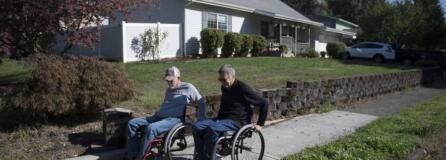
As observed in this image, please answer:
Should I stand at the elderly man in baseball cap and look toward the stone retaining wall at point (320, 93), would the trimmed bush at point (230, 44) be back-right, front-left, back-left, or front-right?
front-left

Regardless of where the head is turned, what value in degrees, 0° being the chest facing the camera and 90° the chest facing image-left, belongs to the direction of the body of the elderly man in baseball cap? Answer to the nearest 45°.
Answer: approximately 45°

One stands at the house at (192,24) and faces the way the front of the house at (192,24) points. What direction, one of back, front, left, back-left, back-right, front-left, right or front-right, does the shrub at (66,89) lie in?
front-right

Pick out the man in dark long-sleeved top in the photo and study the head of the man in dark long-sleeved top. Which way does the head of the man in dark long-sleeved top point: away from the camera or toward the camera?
toward the camera

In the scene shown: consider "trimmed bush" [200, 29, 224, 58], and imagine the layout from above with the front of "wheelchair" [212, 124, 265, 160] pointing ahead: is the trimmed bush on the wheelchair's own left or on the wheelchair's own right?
on the wheelchair's own right

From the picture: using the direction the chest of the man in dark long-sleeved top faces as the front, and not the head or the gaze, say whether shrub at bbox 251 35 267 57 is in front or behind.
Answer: behind

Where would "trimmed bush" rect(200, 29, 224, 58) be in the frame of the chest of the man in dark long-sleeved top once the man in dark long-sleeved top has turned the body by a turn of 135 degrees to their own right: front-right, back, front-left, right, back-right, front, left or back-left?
front

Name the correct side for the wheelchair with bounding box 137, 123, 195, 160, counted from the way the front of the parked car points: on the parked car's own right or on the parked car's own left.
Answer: on the parked car's own left

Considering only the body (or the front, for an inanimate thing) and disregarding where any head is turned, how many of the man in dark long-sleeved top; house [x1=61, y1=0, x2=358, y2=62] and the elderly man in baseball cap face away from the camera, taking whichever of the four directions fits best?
0

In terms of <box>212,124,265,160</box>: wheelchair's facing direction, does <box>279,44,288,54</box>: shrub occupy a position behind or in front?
behind

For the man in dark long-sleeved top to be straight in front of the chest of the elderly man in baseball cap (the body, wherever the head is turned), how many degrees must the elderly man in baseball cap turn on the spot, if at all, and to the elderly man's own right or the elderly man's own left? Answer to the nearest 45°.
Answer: approximately 90° to the elderly man's own left

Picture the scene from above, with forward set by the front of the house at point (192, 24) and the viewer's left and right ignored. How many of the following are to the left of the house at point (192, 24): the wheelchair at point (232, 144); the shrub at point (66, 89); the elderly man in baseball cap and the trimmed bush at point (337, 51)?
1

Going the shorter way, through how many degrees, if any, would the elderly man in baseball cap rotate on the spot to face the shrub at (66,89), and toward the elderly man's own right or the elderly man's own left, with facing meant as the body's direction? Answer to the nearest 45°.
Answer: approximately 45° to the elderly man's own right
